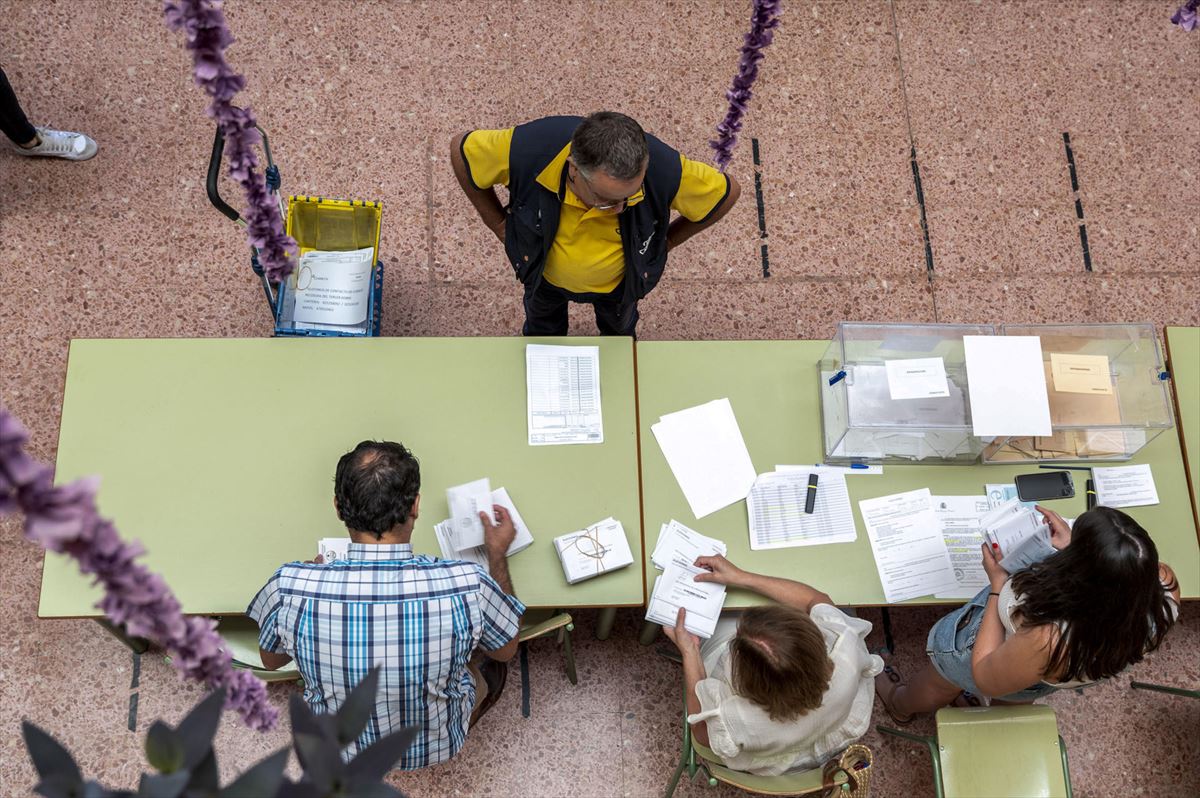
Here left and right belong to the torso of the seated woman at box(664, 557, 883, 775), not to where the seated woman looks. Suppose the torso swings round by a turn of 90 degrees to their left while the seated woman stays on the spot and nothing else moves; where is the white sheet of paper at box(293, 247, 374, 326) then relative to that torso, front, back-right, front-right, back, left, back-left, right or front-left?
front-right

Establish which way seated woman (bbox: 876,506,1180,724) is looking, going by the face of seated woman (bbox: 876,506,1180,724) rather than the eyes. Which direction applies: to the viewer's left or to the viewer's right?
to the viewer's left

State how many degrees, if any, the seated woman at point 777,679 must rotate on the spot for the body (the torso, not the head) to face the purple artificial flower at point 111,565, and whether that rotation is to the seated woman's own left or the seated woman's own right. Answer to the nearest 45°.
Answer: approximately 90° to the seated woman's own left

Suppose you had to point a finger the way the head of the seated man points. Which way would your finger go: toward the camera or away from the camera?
away from the camera

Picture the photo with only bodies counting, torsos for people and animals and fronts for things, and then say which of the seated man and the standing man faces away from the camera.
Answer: the seated man

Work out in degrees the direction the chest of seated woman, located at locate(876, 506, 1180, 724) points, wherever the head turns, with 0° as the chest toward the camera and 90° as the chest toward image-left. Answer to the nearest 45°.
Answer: approximately 135°

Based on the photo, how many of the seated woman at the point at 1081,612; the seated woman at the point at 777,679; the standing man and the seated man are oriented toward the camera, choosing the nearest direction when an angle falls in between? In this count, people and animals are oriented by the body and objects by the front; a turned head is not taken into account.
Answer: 1

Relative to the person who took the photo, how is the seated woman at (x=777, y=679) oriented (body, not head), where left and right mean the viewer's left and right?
facing away from the viewer and to the left of the viewer

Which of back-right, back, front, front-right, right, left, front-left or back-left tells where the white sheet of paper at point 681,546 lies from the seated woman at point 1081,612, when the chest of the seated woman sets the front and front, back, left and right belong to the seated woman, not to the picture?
front-left

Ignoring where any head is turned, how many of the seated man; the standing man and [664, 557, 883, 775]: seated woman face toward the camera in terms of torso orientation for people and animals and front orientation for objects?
1
